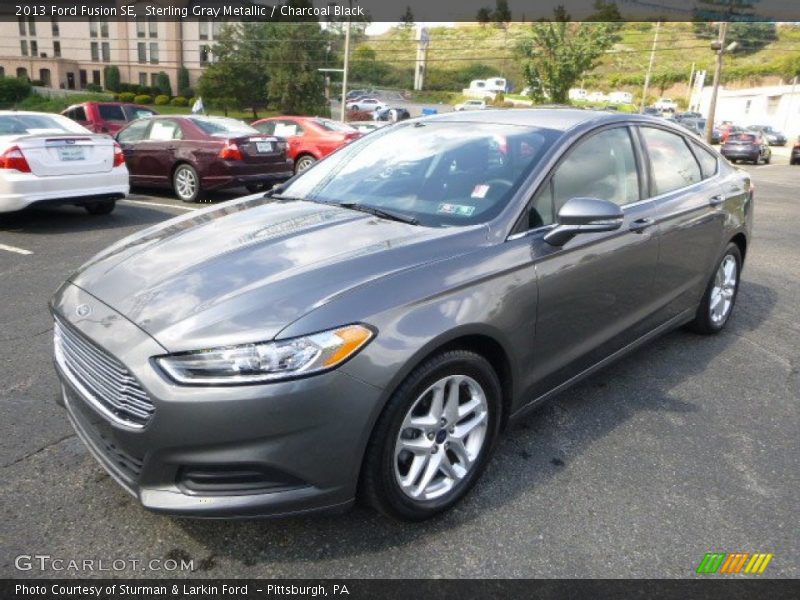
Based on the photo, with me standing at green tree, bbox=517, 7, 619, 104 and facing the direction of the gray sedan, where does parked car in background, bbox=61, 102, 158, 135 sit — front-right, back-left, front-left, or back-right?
front-right

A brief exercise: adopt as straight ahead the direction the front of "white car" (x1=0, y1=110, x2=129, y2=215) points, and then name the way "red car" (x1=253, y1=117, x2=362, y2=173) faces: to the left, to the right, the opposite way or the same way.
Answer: the same way

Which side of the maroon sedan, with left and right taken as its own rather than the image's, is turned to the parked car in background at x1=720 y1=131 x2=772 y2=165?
right

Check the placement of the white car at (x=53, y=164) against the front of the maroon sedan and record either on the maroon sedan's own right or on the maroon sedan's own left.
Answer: on the maroon sedan's own left

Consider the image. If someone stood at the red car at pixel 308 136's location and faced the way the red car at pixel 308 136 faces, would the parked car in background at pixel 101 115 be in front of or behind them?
in front

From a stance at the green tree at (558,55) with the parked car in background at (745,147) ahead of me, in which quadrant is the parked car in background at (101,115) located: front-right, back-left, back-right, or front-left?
front-right

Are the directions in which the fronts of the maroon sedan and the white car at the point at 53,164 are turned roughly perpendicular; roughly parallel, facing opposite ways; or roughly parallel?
roughly parallel

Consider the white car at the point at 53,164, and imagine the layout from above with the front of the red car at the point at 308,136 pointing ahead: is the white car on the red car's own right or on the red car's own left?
on the red car's own left

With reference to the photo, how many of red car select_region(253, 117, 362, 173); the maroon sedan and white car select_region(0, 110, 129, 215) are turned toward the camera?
0

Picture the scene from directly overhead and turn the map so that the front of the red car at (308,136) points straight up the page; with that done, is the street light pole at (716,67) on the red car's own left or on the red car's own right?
on the red car's own right

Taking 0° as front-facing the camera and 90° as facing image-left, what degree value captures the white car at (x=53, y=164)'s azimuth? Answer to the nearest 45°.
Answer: approximately 135°

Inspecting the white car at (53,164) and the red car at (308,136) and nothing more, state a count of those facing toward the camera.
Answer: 0

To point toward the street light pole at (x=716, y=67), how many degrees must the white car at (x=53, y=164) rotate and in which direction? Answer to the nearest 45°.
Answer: approximately 90° to its right

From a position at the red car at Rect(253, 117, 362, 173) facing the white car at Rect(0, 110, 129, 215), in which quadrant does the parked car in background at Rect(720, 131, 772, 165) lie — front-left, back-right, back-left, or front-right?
back-left

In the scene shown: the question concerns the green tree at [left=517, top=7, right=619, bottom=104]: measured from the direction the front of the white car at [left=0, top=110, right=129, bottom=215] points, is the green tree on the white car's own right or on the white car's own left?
on the white car's own right
